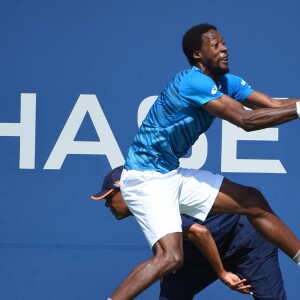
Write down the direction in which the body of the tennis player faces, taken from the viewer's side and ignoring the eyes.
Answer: to the viewer's right
